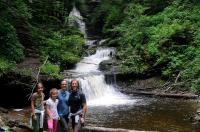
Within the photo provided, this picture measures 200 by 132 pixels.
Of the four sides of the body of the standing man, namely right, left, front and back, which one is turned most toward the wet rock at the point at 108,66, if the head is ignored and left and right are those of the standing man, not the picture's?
back

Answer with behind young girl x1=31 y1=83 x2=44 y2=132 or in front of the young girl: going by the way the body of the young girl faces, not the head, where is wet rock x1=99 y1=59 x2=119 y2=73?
behind

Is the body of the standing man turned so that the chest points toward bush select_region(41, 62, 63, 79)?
no

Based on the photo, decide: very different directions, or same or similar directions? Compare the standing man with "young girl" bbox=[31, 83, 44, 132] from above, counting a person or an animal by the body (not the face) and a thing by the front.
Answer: same or similar directions

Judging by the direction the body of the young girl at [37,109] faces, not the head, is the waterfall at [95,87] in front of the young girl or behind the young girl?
behind

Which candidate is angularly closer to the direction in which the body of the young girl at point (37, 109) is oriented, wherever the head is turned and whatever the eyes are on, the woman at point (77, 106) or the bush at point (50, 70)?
the woman

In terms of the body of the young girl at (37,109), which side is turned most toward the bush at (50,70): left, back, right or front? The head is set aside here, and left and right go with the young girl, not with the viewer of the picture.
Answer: back

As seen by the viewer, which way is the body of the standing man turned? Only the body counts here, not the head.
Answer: toward the camera

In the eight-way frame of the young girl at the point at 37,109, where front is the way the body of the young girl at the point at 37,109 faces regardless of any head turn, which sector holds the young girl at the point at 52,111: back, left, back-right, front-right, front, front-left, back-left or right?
front-left

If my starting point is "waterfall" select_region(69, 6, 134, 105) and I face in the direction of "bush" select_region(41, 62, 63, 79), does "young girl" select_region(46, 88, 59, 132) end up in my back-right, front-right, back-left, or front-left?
front-left

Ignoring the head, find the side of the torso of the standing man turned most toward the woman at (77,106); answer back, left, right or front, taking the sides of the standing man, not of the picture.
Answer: left

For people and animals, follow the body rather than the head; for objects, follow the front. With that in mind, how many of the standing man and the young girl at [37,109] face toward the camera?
2

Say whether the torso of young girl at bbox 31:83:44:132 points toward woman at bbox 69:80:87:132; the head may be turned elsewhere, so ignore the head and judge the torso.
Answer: no
